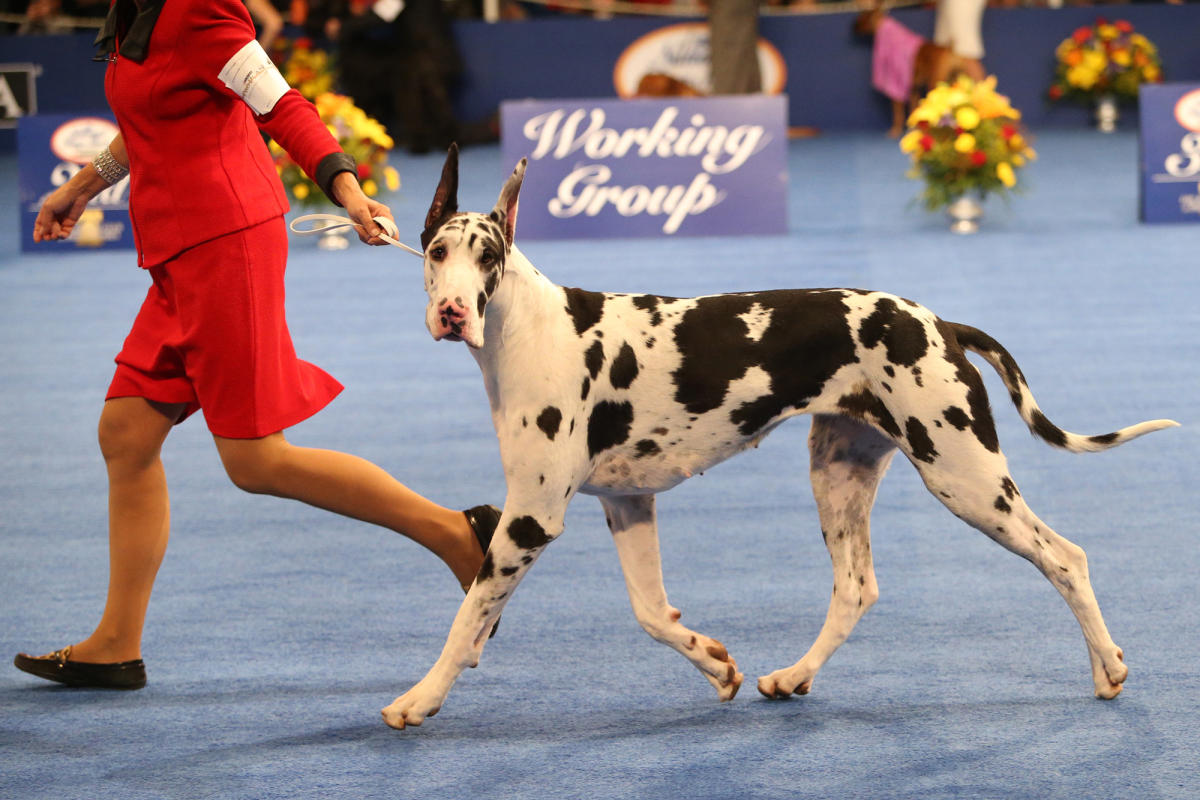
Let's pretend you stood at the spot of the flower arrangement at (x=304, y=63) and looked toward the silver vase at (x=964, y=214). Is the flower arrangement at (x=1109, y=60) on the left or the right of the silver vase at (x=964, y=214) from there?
left

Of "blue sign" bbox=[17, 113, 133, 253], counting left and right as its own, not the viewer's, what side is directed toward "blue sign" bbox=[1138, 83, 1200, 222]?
left

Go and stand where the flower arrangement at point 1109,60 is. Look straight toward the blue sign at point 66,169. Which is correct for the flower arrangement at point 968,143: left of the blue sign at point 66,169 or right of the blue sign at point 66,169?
left

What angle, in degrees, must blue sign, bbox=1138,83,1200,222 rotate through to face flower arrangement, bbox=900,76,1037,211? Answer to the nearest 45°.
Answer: approximately 90° to its right

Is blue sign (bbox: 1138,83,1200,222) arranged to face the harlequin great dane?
yes

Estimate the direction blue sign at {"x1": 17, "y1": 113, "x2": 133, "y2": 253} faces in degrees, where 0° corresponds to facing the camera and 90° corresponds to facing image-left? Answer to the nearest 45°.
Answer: approximately 0°

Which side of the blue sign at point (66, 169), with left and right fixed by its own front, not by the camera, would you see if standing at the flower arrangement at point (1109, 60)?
left

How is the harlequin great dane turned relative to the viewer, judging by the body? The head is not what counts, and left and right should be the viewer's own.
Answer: facing to the left of the viewer

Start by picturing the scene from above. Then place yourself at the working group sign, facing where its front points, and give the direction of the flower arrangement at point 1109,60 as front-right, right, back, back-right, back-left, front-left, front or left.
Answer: back-left
